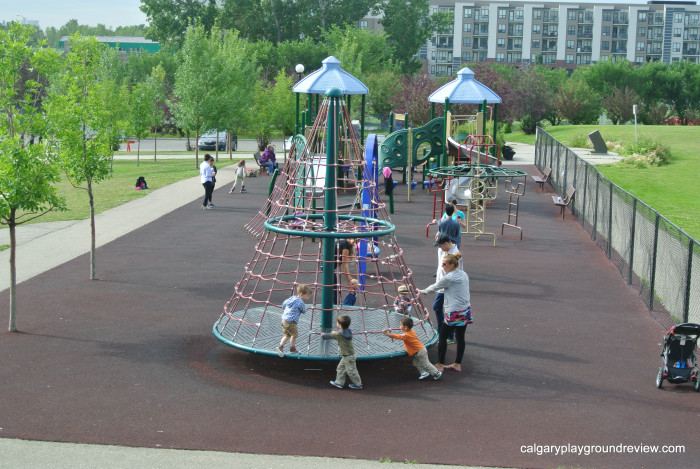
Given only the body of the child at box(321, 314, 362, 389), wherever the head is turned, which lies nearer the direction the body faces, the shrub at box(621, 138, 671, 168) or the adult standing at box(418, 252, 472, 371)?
the shrub

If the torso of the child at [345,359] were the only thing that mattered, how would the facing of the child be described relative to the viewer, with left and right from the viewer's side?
facing away from the viewer and to the left of the viewer

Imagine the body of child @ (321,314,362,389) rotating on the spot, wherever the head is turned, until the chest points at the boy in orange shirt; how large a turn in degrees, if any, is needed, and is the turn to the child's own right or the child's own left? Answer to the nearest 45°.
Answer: approximately 135° to the child's own right

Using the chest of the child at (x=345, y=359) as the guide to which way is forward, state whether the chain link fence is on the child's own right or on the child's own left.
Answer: on the child's own right

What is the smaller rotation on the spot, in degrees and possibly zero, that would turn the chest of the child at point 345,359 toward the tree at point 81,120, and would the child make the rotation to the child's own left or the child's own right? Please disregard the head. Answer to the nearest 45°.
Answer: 0° — they already face it
